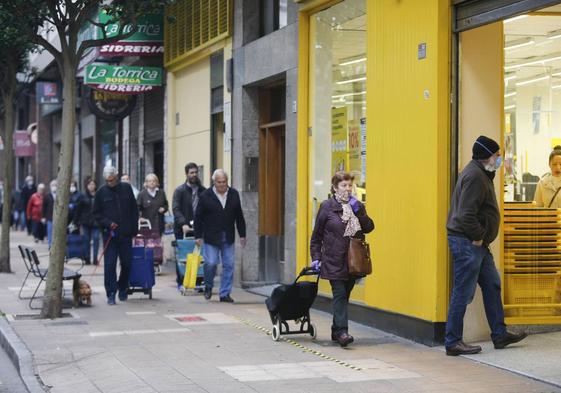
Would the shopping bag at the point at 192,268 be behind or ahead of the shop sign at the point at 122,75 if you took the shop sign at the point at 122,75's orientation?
ahead

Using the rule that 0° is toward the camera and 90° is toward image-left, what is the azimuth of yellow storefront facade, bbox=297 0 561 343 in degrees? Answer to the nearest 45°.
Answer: approximately 45°
